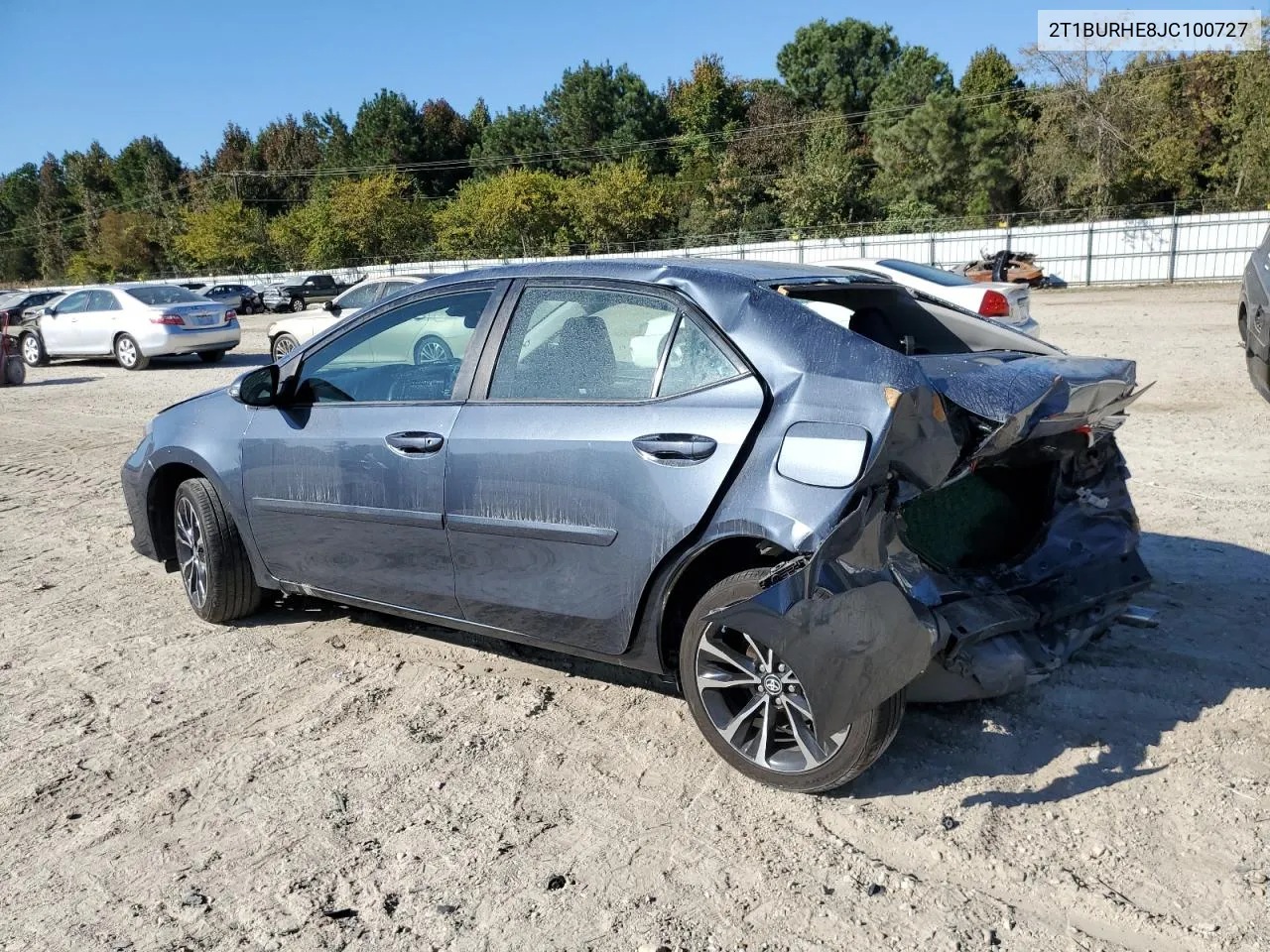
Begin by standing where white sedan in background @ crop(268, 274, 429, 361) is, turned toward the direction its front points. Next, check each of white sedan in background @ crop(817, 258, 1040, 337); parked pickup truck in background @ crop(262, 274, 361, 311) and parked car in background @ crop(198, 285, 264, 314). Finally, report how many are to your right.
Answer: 2

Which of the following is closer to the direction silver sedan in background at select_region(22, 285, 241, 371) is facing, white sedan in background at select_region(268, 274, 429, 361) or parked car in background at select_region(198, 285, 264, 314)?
the parked car in background

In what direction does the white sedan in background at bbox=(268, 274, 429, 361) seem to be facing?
to the viewer's left

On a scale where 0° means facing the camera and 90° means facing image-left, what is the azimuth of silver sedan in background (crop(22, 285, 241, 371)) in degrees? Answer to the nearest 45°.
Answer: approximately 135°

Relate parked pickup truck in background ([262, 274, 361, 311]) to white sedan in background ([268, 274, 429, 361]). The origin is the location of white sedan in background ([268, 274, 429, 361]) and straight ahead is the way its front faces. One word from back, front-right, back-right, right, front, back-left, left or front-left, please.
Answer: right

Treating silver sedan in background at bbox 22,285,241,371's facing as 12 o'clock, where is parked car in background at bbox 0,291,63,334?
The parked car in background is roughly at 1 o'clock from the silver sedan in background.

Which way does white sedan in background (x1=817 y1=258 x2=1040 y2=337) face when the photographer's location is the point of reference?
facing away from the viewer and to the left of the viewer

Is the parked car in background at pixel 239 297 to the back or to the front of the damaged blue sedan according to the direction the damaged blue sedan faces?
to the front

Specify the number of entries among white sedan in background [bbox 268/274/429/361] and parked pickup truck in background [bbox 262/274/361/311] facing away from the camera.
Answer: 0

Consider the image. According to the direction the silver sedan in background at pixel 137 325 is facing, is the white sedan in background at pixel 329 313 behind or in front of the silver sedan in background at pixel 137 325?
behind

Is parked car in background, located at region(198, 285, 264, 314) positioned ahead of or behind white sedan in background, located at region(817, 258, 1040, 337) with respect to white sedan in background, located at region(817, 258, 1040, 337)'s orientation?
ahead

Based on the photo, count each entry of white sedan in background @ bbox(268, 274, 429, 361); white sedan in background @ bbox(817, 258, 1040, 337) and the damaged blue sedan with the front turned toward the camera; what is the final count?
0

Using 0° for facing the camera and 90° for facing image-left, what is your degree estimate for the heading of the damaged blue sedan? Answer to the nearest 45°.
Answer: approximately 135°

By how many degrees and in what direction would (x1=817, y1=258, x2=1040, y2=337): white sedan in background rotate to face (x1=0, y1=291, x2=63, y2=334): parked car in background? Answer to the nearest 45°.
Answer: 0° — it already faces it
